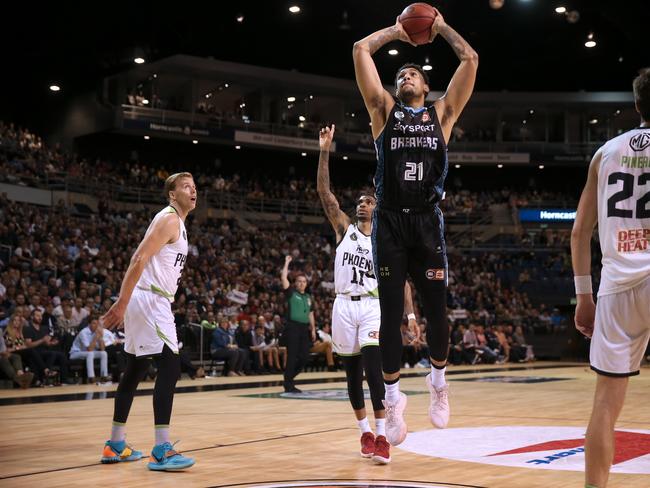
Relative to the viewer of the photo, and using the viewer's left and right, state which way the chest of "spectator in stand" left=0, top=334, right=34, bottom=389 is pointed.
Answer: facing the viewer and to the right of the viewer

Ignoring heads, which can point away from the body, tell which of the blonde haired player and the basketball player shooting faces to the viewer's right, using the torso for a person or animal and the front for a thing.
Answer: the blonde haired player

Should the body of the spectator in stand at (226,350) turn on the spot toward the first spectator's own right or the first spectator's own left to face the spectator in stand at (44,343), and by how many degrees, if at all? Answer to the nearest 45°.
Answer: approximately 90° to the first spectator's own right

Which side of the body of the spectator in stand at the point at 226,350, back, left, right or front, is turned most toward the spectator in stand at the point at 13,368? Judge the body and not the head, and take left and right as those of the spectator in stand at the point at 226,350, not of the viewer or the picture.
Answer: right

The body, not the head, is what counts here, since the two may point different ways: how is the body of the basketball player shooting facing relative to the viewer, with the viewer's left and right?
facing the viewer

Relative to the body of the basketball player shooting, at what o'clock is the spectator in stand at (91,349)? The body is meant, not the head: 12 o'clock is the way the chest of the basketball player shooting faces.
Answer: The spectator in stand is roughly at 5 o'clock from the basketball player shooting.

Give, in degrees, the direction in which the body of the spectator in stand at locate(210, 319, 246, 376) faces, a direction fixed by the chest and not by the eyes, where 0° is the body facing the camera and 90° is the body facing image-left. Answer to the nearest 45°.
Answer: approximately 315°

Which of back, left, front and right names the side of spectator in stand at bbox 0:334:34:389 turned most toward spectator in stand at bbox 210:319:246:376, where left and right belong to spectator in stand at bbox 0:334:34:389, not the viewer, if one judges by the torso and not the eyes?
left

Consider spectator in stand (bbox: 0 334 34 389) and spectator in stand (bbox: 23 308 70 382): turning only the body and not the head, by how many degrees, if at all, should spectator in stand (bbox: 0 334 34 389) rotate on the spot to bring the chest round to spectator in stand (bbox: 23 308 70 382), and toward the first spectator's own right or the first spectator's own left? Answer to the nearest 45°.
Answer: approximately 90° to the first spectator's own left

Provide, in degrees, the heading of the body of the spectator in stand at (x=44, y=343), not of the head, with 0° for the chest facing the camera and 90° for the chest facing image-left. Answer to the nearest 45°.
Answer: approximately 315°
